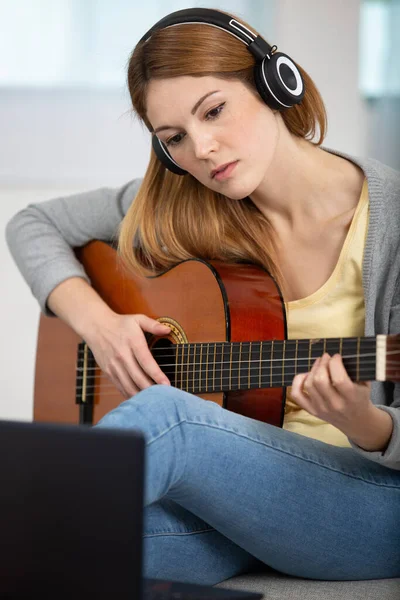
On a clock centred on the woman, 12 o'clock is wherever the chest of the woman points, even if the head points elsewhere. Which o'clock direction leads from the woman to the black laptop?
The black laptop is roughly at 11 o'clock from the woman.

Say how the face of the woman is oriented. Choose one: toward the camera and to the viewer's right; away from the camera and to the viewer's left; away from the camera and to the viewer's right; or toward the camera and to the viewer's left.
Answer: toward the camera and to the viewer's left

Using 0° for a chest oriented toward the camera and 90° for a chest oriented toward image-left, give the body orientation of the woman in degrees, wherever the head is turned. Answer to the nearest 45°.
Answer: approximately 45°
